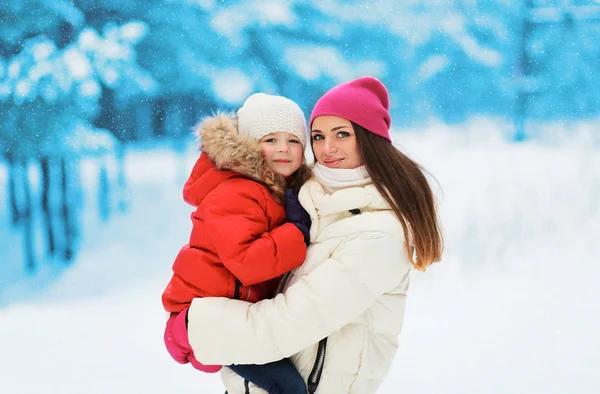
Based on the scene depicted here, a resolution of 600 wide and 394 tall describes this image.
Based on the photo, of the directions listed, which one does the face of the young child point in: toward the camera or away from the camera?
toward the camera

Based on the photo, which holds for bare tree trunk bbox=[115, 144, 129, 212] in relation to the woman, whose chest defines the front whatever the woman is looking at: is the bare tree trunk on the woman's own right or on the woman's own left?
on the woman's own right

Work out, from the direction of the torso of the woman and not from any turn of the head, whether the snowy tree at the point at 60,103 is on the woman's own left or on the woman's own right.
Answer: on the woman's own right

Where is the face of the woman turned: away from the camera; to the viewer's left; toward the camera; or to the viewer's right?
toward the camera
